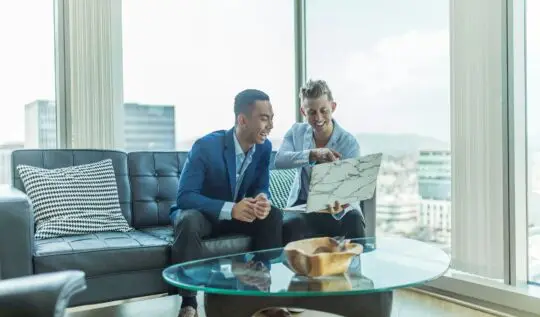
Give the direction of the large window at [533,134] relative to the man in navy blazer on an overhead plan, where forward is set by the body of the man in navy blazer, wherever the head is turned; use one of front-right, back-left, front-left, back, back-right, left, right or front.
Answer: front-left

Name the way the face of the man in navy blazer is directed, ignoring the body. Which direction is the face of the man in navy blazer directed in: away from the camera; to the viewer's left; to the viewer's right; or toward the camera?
to the viewer's right

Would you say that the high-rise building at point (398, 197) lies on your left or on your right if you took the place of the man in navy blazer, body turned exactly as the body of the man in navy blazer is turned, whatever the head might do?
on your left

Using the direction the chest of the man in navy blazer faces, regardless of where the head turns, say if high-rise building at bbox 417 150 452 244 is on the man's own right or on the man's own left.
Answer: on the man's own left

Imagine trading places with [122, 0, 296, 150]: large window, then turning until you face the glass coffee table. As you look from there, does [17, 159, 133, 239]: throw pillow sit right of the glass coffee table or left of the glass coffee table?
right

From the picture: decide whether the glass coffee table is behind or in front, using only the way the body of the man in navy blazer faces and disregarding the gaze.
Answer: in front

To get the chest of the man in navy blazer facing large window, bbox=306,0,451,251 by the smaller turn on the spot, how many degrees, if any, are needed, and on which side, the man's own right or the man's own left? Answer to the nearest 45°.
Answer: approximately 90° to the man's own left

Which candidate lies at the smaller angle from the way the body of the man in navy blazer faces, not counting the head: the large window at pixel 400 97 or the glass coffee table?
the glass coffee table

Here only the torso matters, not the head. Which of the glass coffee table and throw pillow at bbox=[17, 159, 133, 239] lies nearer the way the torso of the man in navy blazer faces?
the glass coffee table

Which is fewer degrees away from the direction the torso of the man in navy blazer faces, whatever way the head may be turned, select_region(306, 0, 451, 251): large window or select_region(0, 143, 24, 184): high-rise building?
the large window

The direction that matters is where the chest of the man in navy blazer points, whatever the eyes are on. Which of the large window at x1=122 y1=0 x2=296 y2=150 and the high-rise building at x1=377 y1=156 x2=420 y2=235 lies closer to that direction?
the high-rise building

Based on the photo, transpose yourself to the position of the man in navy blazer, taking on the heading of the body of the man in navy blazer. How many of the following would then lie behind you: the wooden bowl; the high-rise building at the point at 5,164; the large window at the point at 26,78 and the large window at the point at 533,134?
2
